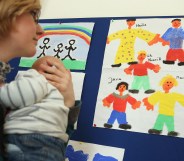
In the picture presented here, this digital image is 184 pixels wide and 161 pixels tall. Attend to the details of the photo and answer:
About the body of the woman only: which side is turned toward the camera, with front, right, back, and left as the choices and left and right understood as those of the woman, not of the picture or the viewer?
right

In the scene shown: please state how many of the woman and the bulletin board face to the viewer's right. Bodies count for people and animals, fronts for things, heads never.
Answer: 1

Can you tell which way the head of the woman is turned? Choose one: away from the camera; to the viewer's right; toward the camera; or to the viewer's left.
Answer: to the viewer's right

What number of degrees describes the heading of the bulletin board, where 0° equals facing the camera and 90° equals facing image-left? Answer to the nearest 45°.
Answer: approximately 45°

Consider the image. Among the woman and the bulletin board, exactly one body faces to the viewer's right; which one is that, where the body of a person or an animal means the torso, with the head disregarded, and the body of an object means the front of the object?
the woman
